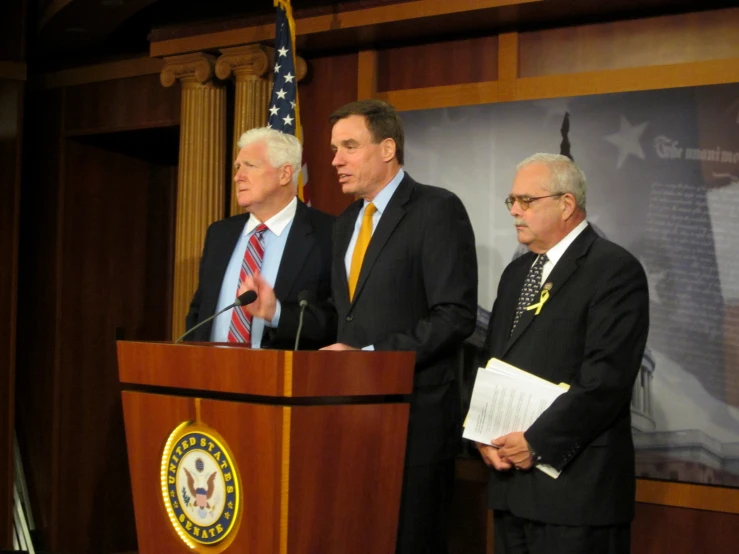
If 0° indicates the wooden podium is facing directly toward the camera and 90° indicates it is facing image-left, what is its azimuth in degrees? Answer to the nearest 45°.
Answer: approximately 45°

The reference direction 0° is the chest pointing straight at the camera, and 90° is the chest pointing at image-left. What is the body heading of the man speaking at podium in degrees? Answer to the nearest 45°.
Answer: approximately 45°

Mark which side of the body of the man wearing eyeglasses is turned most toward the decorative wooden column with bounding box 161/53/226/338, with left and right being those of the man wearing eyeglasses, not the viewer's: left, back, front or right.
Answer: right

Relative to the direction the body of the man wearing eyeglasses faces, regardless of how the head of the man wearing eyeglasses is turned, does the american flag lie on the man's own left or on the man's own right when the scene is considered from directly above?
on the man's own right
